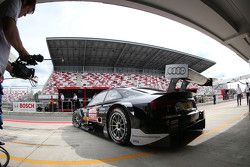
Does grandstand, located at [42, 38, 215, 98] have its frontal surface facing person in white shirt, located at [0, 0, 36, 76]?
yes

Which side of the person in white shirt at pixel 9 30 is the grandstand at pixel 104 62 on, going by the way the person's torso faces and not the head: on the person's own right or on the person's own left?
on the person's own left

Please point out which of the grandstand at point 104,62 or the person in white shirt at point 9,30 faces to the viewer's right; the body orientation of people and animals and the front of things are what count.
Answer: the person in white shirt

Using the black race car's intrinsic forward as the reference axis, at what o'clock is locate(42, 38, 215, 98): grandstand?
The grandstand is roughly at 1 o'clock from the black race car.

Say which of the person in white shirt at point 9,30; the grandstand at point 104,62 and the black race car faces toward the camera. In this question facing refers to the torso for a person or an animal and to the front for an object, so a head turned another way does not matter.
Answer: the grandstand

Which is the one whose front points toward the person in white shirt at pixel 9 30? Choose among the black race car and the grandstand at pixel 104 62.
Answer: the grandstand

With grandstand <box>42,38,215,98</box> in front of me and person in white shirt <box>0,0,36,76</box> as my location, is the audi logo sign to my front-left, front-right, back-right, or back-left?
front-right

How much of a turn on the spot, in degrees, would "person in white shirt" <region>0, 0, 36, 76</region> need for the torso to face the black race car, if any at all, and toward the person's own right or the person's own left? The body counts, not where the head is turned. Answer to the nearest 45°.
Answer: approximately 45° to the person's own left

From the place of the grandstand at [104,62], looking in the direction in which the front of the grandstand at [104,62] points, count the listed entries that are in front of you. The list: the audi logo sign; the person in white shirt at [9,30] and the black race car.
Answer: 3

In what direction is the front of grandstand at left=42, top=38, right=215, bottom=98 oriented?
toward the camera

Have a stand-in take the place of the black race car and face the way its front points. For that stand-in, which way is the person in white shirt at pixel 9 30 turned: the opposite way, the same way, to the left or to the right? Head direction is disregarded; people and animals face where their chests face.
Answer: to the right

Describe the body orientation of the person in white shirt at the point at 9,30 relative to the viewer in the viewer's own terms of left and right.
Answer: facing to the right of the viewer

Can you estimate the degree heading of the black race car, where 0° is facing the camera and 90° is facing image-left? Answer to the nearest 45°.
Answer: approximately 135°

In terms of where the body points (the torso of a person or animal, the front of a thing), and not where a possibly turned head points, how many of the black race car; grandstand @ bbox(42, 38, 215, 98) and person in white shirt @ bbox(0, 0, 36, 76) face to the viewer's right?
1

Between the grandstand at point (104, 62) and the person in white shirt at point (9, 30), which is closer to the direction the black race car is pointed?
the grandstand
